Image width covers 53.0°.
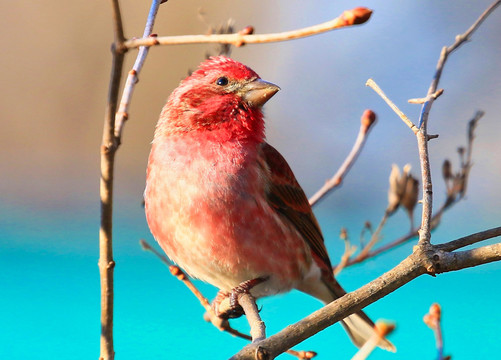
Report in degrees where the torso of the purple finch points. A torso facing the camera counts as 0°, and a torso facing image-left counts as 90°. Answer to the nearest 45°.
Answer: approximately 45°

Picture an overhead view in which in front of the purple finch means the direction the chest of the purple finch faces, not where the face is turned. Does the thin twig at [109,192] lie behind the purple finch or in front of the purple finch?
in front

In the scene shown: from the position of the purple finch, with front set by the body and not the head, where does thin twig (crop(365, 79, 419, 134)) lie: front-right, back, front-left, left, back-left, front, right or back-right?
left
